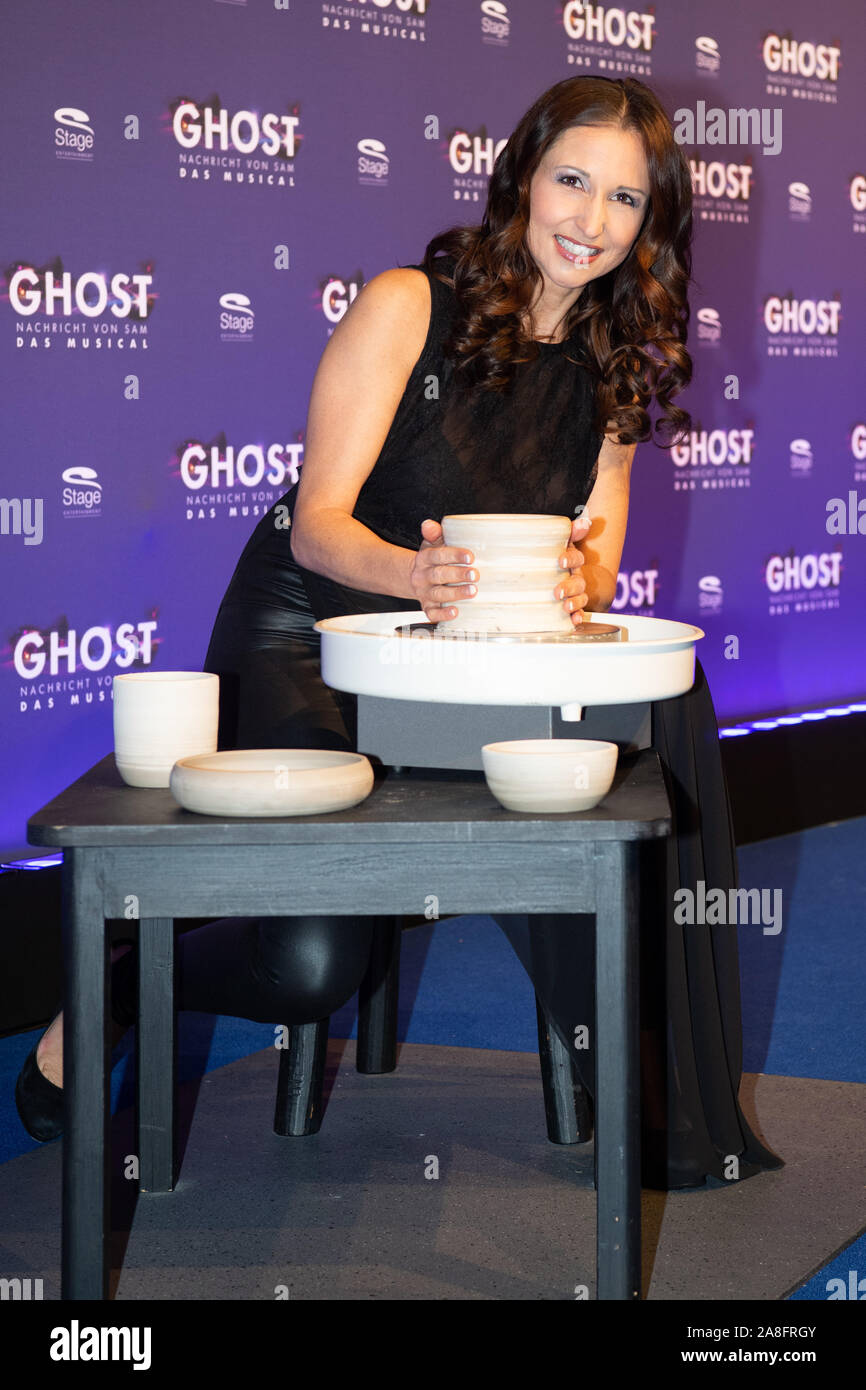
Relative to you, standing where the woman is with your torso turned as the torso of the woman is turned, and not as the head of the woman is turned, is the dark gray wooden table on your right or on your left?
on your right

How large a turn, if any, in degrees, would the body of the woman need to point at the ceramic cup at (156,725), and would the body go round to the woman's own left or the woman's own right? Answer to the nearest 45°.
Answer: approximately 90° to the woman's own right

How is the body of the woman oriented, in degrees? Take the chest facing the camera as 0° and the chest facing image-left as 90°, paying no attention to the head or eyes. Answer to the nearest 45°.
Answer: approximately 315°

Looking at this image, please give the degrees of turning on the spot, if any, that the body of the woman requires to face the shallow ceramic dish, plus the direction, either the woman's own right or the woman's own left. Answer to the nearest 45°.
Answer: approximately 45° to the woman's own right
